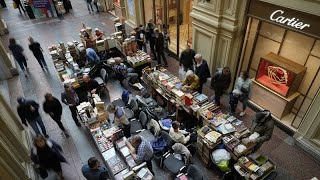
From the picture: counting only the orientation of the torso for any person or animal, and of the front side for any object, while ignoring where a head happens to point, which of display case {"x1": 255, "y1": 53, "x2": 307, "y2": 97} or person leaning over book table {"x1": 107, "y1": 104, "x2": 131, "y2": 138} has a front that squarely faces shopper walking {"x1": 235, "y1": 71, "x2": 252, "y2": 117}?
the display case

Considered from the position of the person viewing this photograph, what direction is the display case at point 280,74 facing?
facing the viewer and to the left of the viewer

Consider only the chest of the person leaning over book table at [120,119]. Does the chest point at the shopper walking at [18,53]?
no

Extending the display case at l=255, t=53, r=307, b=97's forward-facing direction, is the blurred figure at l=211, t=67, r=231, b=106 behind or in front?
in front

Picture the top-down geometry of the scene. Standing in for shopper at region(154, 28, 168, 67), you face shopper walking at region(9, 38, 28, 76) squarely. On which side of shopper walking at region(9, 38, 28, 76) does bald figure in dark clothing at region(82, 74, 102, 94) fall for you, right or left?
left

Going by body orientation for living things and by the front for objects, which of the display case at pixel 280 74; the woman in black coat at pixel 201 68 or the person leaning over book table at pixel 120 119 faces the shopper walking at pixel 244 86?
the display case

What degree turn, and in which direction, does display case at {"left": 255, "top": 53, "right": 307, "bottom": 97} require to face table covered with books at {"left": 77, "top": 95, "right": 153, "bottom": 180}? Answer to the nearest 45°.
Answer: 0° — it already faces it

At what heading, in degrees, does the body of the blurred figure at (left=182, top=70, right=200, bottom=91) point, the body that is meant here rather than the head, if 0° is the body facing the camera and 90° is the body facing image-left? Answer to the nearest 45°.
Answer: approximately 45°

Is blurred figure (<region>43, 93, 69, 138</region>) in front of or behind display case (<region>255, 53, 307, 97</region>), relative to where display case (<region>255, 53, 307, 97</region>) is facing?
in front

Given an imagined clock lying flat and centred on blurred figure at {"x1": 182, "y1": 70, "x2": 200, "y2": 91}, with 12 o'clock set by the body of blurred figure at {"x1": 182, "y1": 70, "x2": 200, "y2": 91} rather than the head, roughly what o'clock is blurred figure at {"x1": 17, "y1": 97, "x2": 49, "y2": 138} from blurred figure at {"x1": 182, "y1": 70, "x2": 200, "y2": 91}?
blurred figure at {"x1": 17, "y1": 97, "x2": 49, "y2": 138} is roughly at 1 o'clock from blurred figure at {"x1": 182, "y1": 70, "x2": 200, "y2": 91}.

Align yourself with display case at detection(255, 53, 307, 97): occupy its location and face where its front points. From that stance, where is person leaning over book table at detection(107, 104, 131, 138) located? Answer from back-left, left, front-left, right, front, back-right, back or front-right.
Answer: front

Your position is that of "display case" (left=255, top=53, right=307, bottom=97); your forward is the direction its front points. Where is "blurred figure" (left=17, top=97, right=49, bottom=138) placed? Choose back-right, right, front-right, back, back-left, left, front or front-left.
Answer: front

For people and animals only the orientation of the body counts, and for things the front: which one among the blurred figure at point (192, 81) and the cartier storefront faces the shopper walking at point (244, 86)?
the cartier storefront
